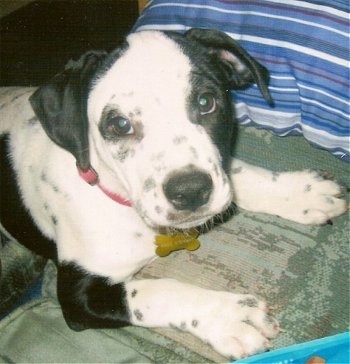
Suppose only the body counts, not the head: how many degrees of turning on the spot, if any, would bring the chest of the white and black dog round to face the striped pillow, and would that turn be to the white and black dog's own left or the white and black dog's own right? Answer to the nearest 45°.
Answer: approximately 90° to the white and black dog's own left

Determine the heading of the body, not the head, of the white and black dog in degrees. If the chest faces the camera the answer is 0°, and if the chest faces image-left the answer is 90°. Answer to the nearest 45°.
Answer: approximately 315°

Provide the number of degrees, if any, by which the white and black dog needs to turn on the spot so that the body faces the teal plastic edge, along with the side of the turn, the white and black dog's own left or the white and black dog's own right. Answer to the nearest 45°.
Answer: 0° — it already faces it

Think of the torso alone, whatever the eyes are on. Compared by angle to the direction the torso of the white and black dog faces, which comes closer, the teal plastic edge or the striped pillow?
the teal plastic edge
